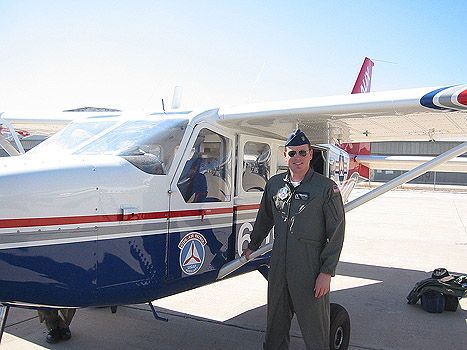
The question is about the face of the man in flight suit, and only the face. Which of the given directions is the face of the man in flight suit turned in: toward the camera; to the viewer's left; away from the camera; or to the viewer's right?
toward the camera

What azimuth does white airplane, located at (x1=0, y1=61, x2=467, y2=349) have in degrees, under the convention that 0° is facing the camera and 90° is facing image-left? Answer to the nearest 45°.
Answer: approximately 45°
